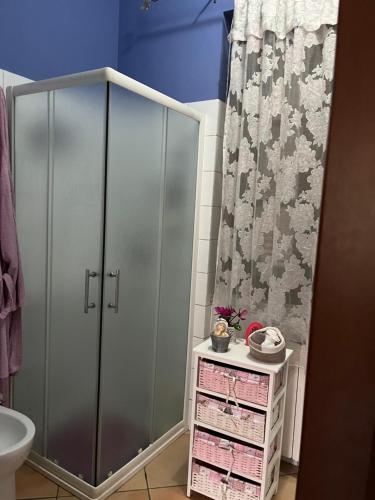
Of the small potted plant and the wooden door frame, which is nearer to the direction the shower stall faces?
the wooden door frame

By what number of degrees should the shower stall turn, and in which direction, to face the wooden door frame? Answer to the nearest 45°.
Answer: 0° — it already faces it

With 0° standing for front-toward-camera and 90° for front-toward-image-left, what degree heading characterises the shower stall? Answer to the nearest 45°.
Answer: approximately 0°

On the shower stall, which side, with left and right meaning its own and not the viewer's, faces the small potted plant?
left
